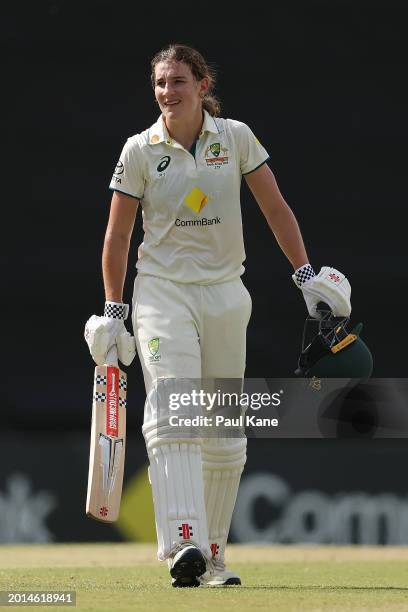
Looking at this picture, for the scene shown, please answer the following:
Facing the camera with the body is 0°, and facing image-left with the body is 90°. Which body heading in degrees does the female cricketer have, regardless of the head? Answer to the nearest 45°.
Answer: approximately 0°
